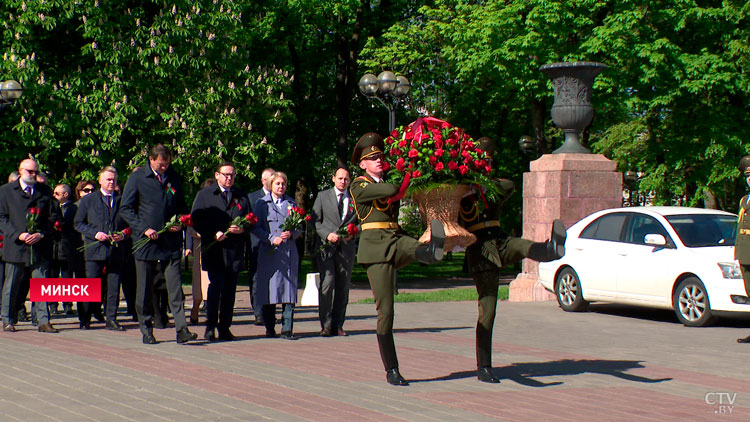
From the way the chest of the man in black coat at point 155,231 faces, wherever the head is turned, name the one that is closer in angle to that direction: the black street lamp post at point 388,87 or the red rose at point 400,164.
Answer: the red rose

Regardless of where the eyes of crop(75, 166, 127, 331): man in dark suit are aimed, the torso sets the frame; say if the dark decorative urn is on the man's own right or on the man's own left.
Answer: on the man's own left

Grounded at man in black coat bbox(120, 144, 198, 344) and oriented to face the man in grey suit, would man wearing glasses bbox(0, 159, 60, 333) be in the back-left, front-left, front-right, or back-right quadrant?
back-left

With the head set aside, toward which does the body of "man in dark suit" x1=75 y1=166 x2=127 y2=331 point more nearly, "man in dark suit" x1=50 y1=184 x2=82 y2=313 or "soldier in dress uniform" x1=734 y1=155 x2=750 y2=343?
the soldier in dress uniform

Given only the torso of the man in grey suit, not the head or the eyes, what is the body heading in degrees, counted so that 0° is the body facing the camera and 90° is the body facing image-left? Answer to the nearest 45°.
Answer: approximately 315°
